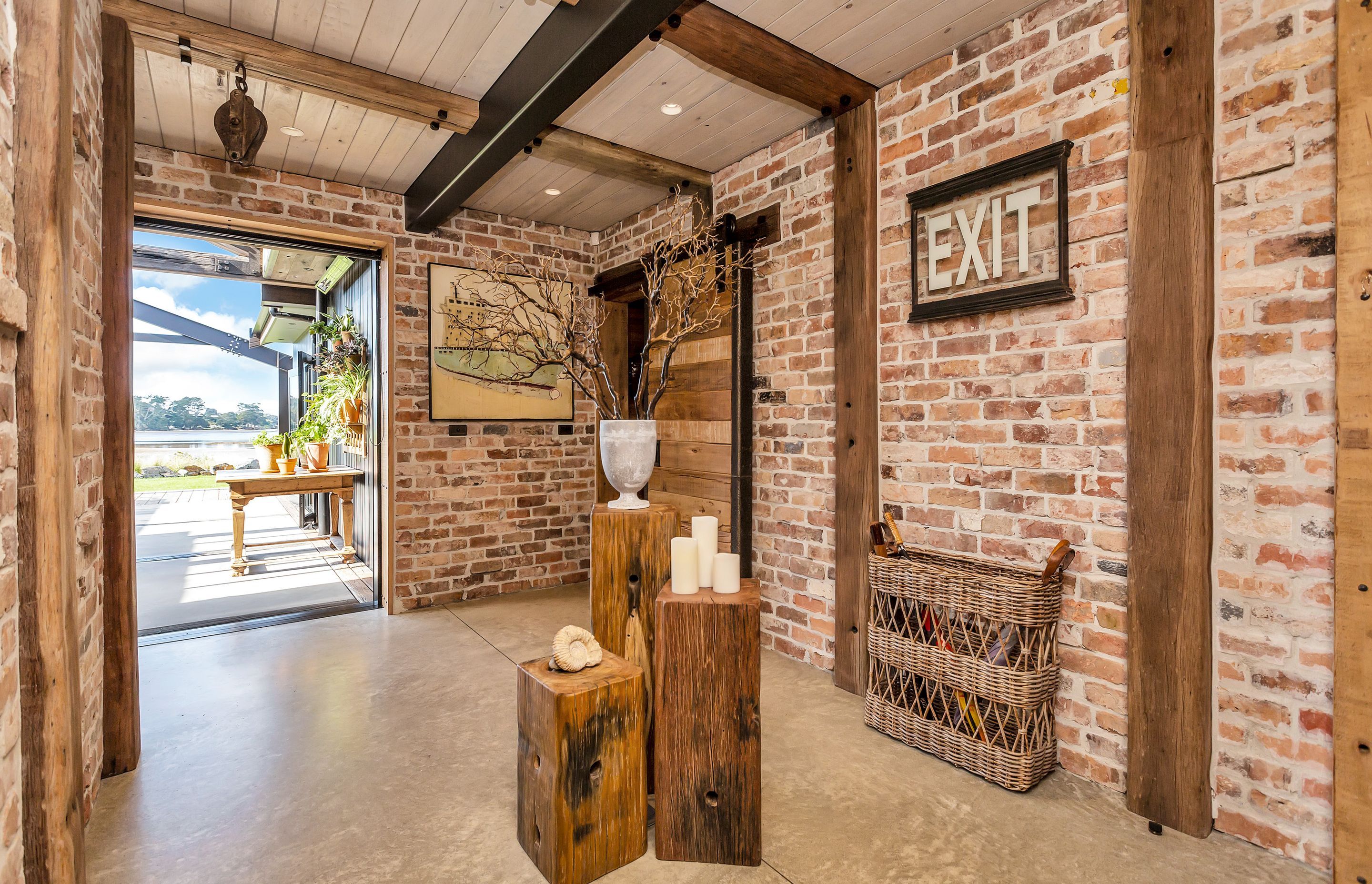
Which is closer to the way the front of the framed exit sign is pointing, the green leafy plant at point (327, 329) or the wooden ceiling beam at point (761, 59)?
the wooden ceiling beam

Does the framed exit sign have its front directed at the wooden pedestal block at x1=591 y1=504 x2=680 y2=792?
yes

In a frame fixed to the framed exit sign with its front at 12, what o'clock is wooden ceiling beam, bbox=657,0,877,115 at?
The wooden ceiling beam is roughly at 1 o'clock from the framed exit sign.

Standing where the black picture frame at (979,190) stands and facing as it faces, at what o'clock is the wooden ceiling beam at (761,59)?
The wooden ceiling beam is roughly at 1 o'clock from the black picture frame.

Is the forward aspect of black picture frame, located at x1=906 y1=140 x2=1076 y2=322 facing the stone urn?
yes

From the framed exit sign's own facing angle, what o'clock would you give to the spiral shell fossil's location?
The spiral shell fossil is roughly at 12 o'clock from the framed exit sign.

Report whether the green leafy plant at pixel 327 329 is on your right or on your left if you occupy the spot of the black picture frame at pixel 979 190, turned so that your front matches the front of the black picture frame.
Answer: on your right

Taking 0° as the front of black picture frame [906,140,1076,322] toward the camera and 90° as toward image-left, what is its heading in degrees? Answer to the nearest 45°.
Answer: approximately 45°

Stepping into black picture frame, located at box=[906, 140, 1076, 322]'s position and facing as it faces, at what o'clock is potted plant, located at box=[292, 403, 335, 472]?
The potted plant is roughly at 2 o'clock from the black picture frame.

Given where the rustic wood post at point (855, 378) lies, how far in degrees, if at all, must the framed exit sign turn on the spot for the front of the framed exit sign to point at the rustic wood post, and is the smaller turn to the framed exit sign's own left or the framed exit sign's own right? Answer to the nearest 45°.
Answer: approximately 90° to the framed exit sign's own right
